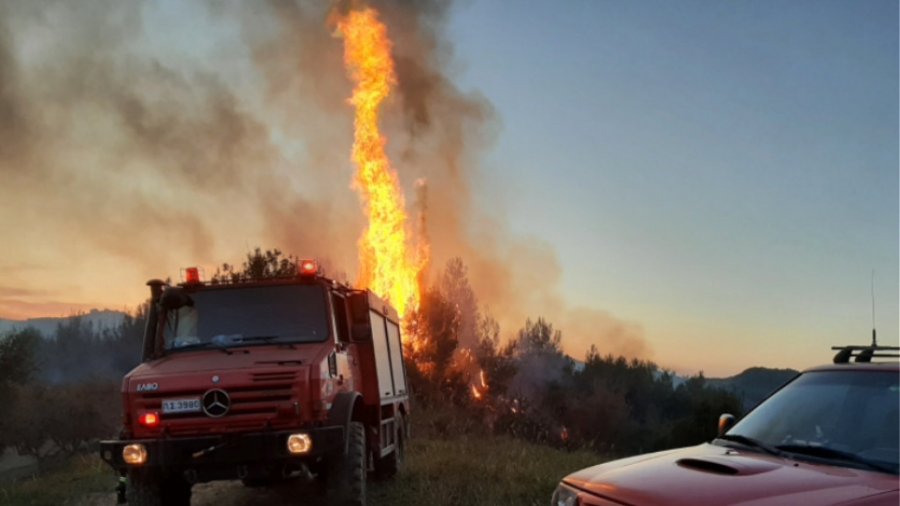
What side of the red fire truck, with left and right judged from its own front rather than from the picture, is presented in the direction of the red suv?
left

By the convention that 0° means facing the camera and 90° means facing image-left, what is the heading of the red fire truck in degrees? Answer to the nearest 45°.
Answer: approximately 45°

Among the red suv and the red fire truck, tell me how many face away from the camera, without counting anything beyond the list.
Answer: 0

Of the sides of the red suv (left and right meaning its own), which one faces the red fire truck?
right

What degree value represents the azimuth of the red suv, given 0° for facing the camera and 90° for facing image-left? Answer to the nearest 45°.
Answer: approximately 45°
